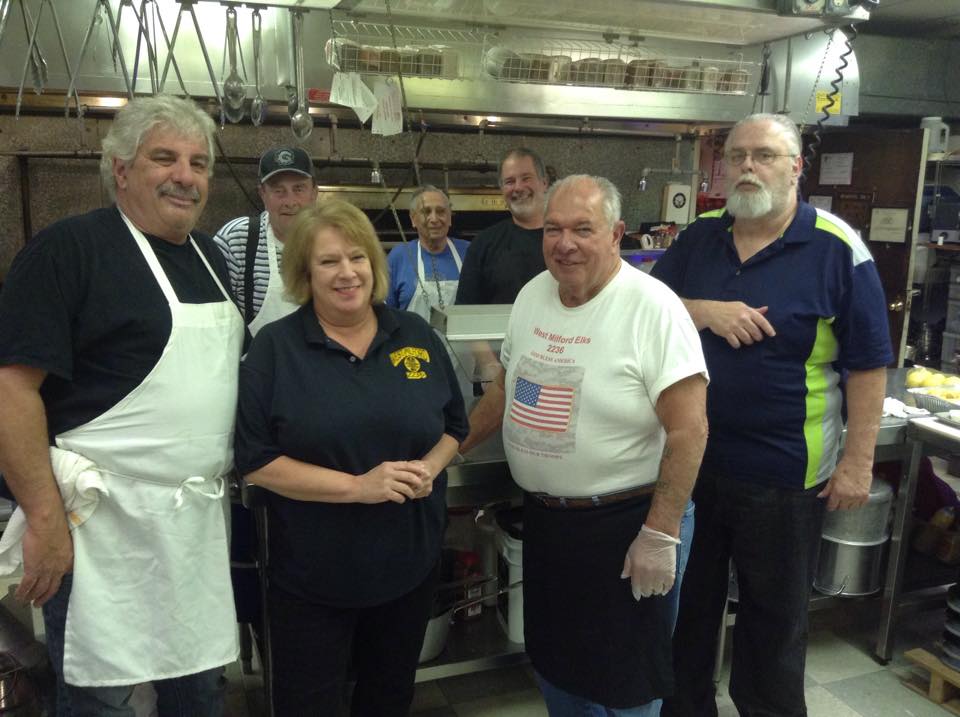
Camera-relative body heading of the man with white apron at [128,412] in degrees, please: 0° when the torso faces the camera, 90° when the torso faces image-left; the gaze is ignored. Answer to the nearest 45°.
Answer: approximately 315°

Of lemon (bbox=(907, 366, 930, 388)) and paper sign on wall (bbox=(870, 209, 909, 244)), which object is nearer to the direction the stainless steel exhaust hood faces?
the lemon

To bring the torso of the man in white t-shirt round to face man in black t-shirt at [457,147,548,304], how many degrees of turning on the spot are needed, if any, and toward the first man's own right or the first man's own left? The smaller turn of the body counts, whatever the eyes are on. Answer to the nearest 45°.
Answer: approximately 135° to the first man's own right

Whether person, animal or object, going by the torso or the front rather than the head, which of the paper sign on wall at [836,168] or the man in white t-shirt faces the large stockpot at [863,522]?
the paper sign on wall

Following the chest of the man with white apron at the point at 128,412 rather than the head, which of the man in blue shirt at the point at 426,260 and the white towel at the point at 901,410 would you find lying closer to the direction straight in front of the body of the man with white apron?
the white towel

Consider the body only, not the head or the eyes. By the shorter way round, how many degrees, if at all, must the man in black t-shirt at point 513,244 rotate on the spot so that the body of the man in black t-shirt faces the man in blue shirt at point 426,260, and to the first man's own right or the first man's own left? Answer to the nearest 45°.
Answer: approximately 135° to the first man's own right

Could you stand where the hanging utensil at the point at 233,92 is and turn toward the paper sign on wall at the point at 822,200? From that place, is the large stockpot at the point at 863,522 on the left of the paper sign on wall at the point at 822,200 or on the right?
right

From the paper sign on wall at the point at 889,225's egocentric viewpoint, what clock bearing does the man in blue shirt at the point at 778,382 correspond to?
The man in blue shirt is roughly at 12 o'clock from the paper sign on wall.

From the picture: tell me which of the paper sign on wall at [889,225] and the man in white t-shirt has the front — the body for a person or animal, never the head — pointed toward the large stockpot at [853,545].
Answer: the paper sign on wall

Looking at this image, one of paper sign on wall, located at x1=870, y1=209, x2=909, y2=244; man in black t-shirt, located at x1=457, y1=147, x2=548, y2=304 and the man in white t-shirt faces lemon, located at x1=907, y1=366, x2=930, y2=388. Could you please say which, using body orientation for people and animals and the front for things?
the paper sign on wall
